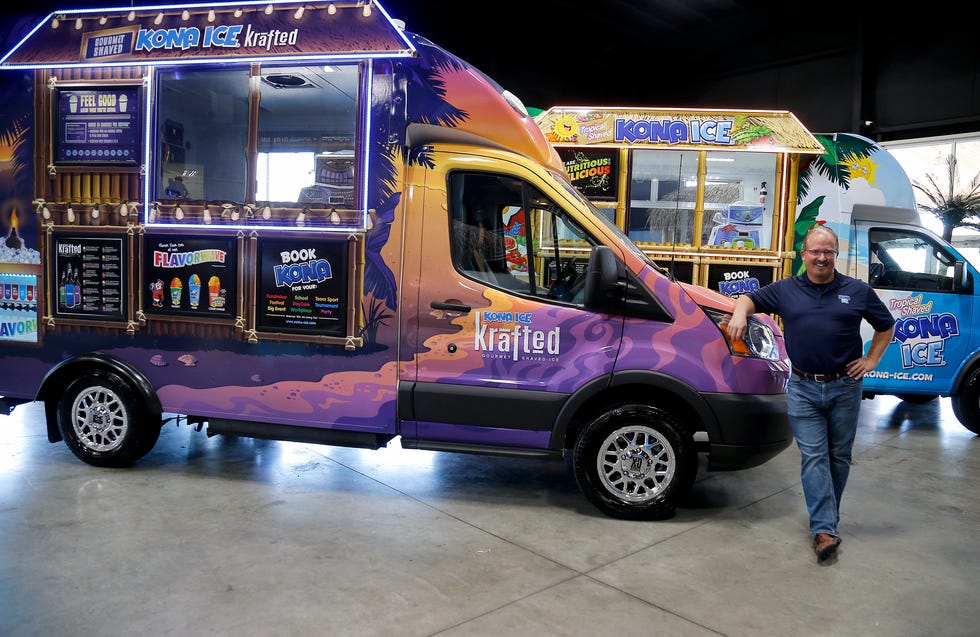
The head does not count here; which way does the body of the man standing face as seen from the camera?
toward the camera

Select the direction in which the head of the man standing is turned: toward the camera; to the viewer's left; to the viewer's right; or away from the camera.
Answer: toward the camera
